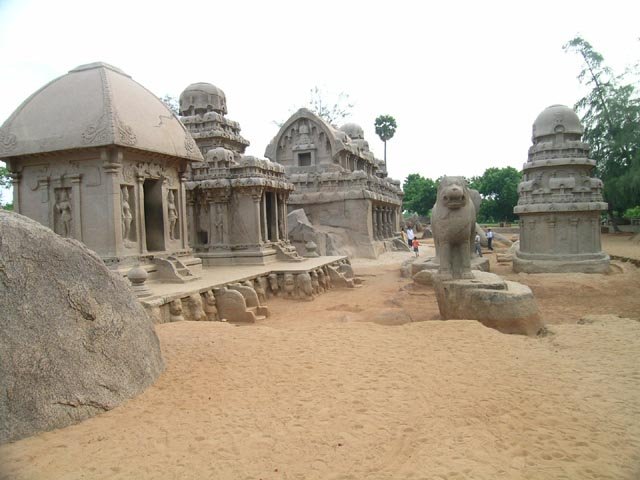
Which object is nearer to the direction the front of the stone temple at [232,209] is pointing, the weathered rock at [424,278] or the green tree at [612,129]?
the weathered rock

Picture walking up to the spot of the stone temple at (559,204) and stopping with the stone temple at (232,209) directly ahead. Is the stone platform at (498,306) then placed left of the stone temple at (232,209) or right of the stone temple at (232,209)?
left

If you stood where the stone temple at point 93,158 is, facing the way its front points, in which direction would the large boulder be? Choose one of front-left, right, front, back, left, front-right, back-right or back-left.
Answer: front-right

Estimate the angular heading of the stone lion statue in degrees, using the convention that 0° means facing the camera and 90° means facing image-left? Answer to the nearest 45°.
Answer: approximately 0°

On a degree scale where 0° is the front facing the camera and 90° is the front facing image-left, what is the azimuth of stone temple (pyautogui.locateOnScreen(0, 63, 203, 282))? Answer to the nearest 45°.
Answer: approximately 315°

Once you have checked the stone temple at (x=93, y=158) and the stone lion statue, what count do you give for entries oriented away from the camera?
0

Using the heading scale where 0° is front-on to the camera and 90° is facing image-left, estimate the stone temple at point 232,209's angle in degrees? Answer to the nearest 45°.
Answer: approximately 315°
